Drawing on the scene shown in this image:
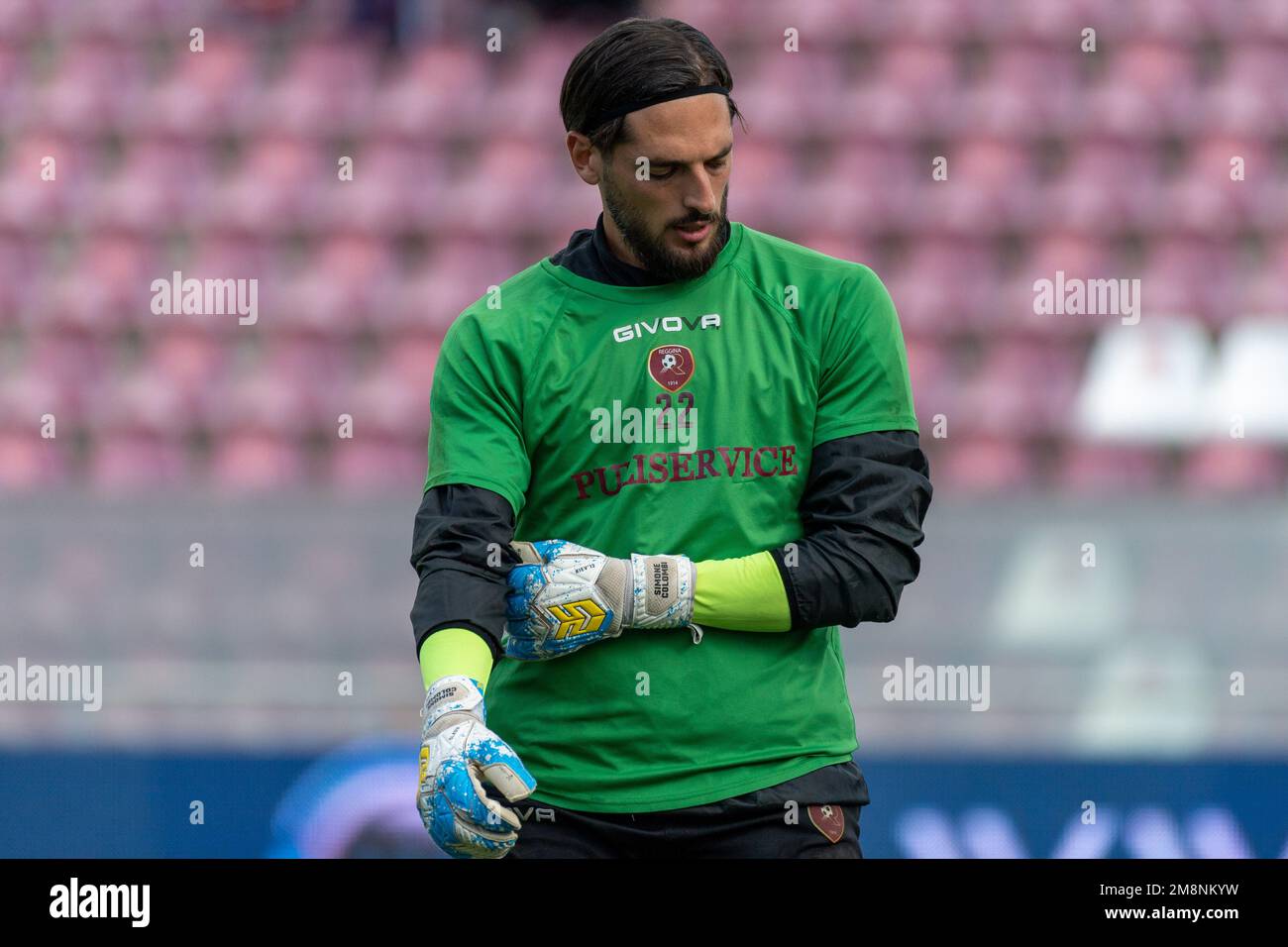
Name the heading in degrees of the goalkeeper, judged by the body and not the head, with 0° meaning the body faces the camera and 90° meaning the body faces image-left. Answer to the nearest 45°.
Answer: approximately 0°
